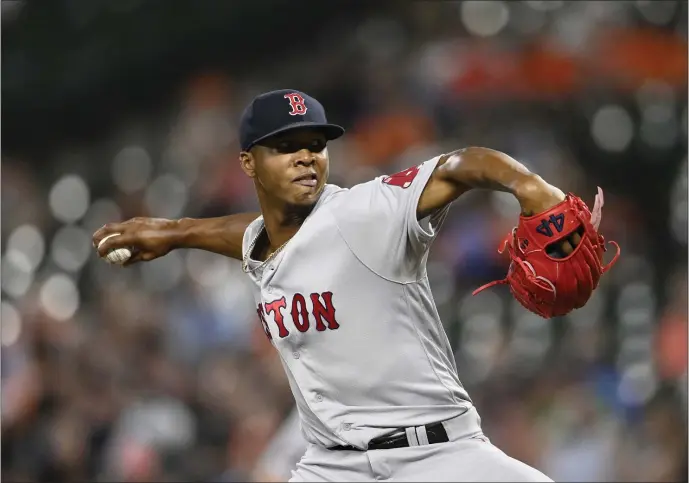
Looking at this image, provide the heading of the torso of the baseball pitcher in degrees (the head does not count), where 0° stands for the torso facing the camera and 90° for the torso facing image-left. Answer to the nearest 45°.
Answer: approximately 45°
